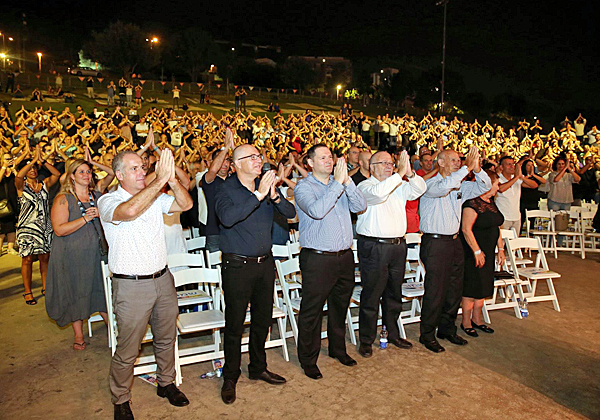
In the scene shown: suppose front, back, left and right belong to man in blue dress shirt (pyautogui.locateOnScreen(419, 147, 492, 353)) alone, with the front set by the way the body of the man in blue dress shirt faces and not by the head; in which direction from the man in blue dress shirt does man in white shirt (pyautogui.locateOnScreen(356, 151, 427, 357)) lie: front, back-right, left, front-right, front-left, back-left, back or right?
right

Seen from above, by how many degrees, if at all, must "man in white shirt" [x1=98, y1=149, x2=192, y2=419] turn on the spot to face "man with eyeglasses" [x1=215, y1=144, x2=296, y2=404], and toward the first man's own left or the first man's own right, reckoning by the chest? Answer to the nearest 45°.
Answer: approximately 45° to the first man's own left

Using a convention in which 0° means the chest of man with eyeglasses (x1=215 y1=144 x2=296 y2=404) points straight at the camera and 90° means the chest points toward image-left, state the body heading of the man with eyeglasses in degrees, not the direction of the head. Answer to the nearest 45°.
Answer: approximately 315°

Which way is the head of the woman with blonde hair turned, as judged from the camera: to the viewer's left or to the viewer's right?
to the viewer's right

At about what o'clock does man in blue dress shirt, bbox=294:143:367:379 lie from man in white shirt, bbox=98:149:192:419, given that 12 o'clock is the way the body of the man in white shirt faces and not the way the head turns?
The man in blue dress shirt is roughly at 10 o'clock from the man in white shirt.

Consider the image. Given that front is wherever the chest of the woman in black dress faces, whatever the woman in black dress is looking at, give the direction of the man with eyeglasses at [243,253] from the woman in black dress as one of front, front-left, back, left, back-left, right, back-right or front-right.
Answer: right

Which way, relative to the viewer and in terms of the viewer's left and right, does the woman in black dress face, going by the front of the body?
facing the viewer and to the right of the viewer

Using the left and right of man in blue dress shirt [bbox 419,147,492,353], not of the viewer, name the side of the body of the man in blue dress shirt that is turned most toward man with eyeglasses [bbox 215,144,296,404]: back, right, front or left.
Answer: right

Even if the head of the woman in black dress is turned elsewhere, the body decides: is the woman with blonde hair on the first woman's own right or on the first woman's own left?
on the first woman's own right

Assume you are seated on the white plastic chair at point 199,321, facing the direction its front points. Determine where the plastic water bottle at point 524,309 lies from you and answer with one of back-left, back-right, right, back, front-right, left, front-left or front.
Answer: front-left

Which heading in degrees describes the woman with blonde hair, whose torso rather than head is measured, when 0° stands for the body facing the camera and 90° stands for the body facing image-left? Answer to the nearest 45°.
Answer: approximately 315°
